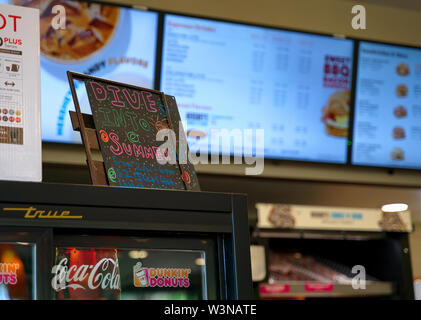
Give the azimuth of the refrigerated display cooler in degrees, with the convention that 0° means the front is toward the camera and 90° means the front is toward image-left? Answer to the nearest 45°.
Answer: approximately 0°

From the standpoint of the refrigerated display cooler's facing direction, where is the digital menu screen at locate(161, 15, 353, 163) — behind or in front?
behind

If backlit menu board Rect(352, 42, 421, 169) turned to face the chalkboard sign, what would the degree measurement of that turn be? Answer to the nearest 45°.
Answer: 0° — it already faces it

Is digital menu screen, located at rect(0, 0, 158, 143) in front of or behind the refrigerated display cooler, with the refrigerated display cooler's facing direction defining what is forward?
behind

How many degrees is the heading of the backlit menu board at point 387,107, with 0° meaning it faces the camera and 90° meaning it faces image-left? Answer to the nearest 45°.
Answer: approximately 0°

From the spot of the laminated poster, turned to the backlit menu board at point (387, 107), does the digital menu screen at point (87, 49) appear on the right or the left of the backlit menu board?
left

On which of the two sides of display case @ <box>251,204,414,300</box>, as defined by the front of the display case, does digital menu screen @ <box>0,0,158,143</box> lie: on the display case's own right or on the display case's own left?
on the display case's own right

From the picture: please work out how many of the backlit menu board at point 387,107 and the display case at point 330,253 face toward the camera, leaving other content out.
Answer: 2

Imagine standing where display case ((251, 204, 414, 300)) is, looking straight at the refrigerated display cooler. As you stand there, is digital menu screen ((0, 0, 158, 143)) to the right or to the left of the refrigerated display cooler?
right
